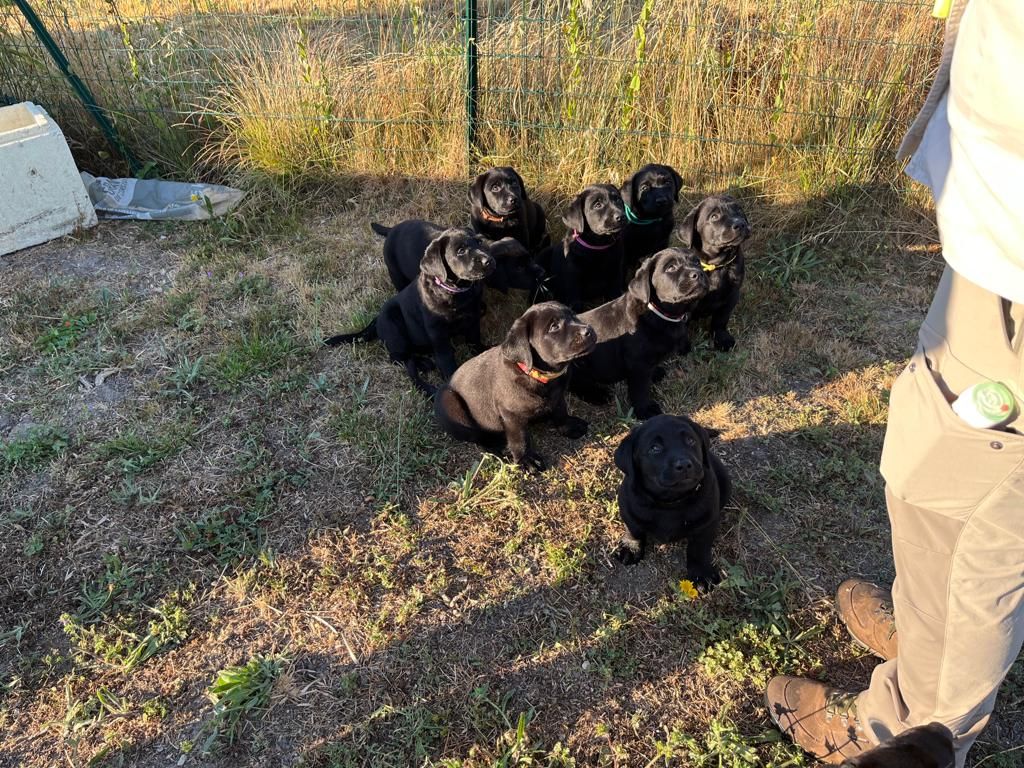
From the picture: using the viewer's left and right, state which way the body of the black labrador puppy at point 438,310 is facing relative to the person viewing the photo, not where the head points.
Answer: facing the viewer and to the right of the viewer

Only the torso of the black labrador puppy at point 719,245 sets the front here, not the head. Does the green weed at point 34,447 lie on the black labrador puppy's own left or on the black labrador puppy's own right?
on the black labrador puppy's own right

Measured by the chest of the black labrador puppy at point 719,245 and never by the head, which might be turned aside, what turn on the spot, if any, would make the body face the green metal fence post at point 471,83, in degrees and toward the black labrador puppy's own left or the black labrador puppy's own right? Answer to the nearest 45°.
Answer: approximately 180°

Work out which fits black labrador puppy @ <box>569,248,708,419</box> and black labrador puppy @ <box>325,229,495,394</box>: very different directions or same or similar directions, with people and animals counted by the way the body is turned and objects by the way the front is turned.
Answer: same or similar directions

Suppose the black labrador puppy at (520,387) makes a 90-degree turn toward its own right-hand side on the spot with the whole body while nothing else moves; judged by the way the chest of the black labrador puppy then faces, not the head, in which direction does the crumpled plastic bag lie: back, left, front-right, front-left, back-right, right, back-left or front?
right

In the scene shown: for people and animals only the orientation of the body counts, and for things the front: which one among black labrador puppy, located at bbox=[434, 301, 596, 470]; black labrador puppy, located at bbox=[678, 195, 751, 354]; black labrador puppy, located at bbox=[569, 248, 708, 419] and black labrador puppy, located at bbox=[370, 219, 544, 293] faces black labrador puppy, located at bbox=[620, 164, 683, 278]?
black labrador puppy, located at bbox=[370, 219, 544, 293]

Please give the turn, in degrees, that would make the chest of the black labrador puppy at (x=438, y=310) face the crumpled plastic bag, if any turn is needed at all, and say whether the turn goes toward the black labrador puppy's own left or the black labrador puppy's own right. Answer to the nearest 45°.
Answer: approximately 180°

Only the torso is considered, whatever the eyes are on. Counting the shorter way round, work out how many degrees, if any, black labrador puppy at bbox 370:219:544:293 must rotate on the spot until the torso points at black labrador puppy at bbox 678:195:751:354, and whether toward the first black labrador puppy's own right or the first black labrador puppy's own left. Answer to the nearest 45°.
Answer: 0° — it already faces it

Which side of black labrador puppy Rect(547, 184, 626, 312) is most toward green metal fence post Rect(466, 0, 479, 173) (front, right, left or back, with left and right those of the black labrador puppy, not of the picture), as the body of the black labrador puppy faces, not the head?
back

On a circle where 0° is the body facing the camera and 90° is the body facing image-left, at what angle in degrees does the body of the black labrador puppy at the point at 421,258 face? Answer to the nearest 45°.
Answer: approximately 270°

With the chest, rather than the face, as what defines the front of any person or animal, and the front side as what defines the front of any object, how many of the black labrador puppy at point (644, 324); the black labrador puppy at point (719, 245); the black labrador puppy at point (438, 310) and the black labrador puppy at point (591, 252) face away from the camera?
0

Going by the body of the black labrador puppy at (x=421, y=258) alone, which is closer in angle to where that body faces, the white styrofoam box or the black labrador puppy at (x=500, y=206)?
the black labrador puppy

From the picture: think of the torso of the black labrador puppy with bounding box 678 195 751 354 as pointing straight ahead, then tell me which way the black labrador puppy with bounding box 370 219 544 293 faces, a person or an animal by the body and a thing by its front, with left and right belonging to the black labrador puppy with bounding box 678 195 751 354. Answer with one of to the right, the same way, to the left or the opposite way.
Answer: to the left

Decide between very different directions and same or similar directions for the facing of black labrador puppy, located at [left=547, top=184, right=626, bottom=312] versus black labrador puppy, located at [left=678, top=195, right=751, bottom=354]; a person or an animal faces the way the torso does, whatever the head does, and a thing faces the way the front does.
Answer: same or similar directions

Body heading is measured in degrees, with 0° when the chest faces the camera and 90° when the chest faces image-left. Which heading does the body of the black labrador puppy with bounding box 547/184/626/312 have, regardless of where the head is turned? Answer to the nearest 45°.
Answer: approximately 315°

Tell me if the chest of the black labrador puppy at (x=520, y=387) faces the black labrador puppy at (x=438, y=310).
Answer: no
